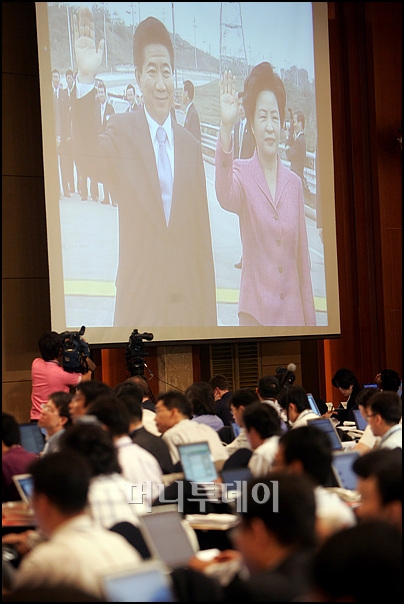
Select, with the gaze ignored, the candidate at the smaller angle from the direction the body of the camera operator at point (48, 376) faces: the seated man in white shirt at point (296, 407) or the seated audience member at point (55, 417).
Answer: the seated man in white shirt

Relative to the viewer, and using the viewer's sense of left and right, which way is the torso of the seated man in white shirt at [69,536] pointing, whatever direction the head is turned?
facing away from the viewer and to the left of the viewer

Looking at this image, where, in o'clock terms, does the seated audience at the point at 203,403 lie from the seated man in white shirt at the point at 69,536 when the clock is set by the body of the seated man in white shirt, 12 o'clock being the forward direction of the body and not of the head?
The seated audience is roughly at 2 o'clock from the seated man in white shirt.

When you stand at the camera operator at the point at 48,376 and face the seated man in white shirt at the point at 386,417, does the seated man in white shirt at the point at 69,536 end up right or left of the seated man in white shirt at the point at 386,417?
right

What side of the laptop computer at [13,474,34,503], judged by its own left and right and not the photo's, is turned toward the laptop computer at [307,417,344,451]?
left

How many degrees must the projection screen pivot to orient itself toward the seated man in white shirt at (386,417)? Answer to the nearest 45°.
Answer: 0° — it already faces them

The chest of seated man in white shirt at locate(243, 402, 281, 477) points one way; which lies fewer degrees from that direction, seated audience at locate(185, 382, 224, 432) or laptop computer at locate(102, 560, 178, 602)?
the seated audience

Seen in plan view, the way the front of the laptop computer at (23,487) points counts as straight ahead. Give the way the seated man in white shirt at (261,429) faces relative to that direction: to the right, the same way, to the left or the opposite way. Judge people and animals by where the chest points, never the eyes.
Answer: the opposite way

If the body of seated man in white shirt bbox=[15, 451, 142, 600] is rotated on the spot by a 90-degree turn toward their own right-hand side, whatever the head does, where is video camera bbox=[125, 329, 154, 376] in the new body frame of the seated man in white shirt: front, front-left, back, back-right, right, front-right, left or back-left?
front-left

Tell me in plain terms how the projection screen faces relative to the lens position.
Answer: facing the viewer

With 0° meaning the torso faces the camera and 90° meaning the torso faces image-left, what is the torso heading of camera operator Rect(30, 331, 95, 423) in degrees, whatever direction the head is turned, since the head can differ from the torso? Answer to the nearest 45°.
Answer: approximately 225°

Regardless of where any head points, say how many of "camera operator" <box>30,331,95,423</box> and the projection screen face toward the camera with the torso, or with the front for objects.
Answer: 1

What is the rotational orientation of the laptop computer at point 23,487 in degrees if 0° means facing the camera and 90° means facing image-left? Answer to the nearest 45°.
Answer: approximately 315°

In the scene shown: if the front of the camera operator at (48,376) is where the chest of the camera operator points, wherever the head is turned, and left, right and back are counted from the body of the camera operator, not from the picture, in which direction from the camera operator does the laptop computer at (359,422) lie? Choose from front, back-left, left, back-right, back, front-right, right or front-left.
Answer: front-right

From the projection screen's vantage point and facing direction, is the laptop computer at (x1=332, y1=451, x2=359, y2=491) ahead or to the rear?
ahead

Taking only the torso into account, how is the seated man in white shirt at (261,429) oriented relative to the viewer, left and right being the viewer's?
facing away from the viewer and to the left of the viewer
